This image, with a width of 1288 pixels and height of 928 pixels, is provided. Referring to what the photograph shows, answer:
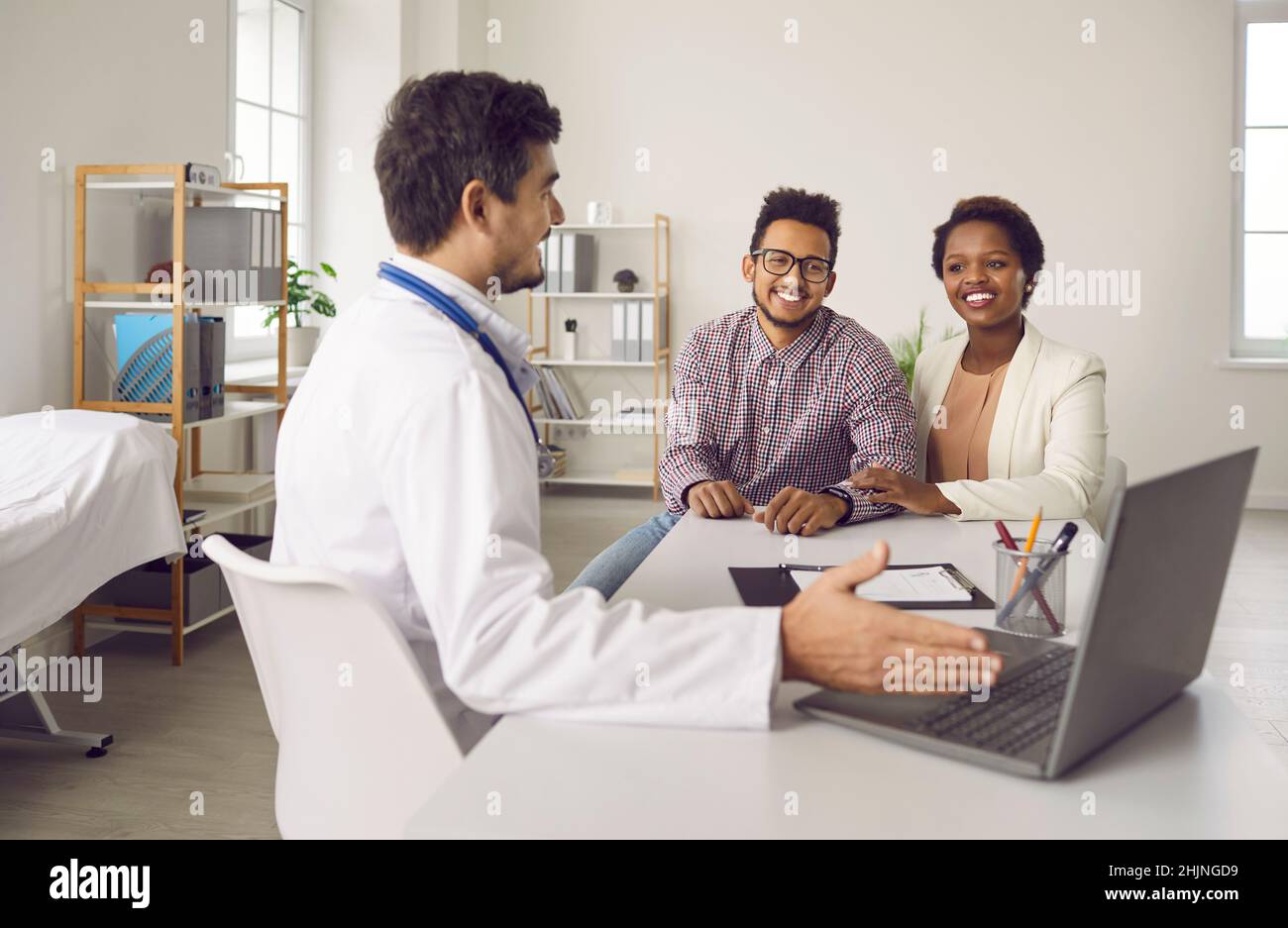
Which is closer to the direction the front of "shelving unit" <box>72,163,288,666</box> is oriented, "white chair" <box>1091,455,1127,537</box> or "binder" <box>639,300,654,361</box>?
the white chair

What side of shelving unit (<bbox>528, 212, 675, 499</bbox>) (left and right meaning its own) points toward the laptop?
front

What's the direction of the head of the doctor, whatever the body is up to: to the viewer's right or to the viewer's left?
to the viewer's right

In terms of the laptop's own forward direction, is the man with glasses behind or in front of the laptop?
in front

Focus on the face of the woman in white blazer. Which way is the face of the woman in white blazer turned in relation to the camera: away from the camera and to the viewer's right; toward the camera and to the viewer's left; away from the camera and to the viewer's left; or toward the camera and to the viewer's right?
toward the camera and to the viewer's left

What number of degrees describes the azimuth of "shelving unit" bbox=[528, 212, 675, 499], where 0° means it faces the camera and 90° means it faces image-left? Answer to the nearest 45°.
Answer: approximately 0°

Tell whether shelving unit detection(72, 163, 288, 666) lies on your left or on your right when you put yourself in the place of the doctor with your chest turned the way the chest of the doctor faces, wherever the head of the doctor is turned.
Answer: on your left
